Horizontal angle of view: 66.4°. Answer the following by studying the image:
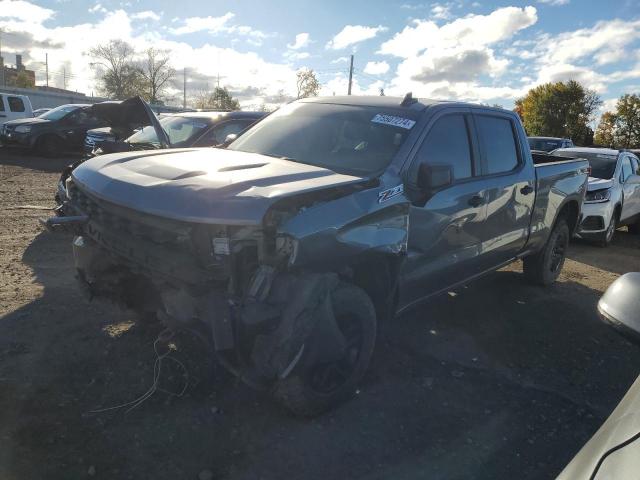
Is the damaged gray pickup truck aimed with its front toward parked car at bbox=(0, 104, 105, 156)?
no

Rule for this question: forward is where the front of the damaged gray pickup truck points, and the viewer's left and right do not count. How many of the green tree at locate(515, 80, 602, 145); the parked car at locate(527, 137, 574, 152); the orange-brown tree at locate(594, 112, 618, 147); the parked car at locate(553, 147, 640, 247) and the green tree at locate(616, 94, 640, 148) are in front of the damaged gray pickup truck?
0

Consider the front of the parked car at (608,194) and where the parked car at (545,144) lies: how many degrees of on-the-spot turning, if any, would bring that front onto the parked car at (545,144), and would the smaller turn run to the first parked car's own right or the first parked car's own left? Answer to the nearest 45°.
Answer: approximately 135° to the first parked car's own right

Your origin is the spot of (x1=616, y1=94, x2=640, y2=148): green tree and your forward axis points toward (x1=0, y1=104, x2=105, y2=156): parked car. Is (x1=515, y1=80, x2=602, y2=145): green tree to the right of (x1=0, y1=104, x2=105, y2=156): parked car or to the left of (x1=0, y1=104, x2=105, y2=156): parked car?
right

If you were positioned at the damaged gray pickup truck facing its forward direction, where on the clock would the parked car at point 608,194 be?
The parked car is roughly at 6 o'clock from the damaged gray pickup truck.

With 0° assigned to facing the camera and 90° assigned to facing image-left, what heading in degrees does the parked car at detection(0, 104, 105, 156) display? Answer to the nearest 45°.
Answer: approximately 45°

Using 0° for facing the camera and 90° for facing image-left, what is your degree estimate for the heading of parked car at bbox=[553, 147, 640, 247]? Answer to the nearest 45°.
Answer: approximately 45°

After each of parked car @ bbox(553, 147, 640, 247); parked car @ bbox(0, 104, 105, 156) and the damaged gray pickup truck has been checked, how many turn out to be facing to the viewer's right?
0

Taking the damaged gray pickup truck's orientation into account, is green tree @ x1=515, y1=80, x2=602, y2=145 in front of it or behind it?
behind

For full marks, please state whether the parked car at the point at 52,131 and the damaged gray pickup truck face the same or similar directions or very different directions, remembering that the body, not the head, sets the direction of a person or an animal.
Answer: same or similar directions

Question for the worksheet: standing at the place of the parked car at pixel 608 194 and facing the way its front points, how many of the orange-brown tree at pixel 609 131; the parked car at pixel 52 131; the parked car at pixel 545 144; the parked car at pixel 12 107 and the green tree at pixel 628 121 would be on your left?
0

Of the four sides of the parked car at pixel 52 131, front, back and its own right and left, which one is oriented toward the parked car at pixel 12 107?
right

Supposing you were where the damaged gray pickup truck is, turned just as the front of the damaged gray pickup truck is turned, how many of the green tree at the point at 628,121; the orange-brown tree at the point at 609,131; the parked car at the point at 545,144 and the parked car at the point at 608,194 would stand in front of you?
0
